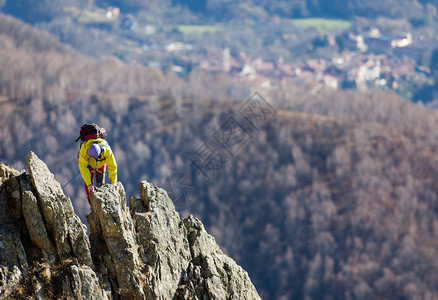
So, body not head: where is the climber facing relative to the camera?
toward the camera

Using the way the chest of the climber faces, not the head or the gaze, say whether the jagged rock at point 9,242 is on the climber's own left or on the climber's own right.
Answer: on the climber's own right
